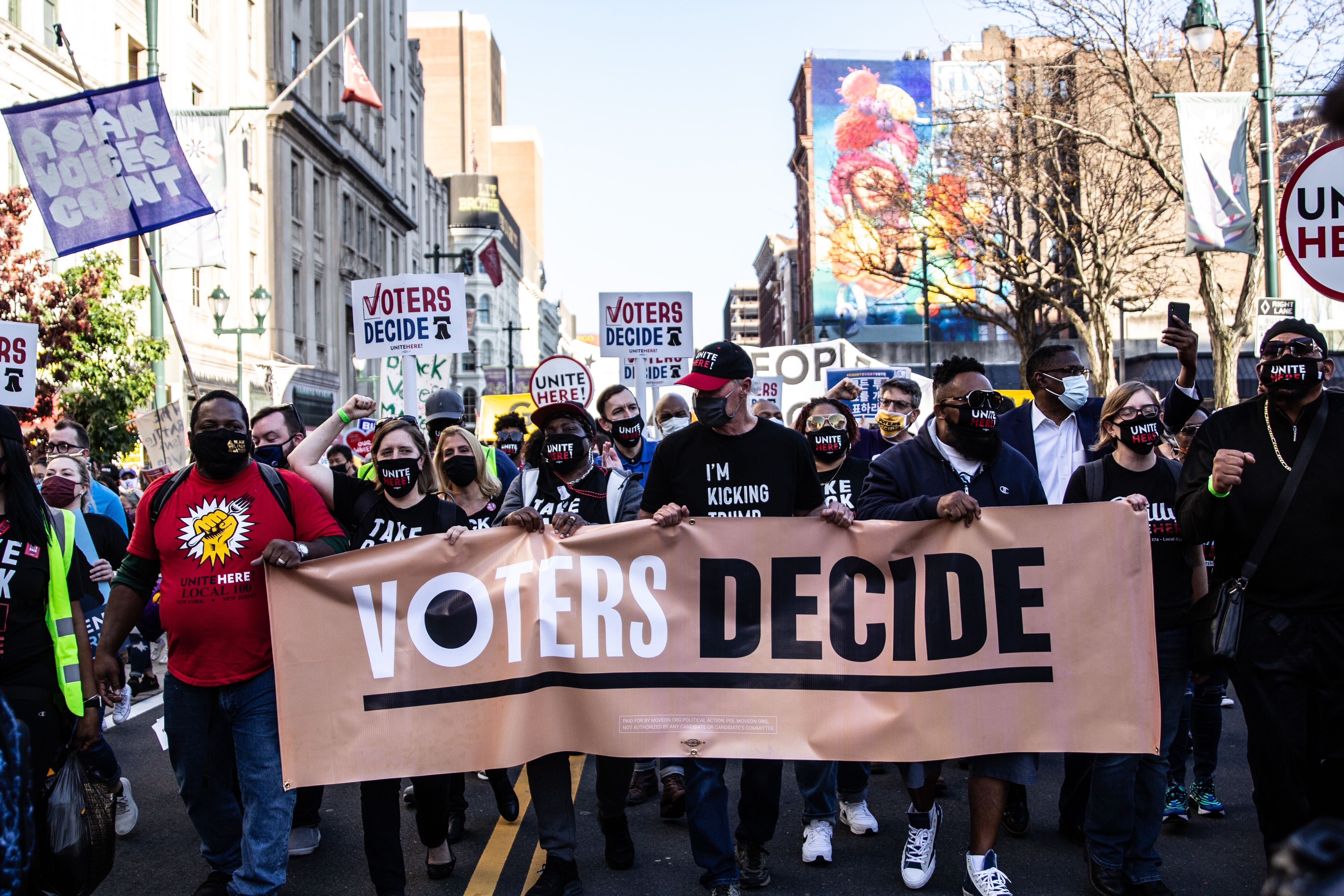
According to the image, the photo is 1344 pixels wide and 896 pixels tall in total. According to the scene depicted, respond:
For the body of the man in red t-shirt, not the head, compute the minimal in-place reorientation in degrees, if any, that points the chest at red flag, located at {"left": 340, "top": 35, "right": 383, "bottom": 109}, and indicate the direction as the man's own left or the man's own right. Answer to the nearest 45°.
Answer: approximately 180°

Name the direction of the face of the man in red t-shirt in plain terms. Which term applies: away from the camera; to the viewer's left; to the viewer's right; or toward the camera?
toward the camera

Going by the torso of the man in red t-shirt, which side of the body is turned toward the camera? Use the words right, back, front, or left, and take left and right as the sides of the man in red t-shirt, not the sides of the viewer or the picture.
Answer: front

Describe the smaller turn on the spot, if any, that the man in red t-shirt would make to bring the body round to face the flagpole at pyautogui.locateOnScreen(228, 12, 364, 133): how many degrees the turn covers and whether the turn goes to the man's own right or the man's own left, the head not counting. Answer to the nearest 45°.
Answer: approximately 180°

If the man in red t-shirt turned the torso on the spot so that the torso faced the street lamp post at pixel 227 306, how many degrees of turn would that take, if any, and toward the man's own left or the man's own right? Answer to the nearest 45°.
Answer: approximately 180°

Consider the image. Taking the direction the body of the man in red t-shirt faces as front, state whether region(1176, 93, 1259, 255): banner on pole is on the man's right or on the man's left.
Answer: on the man's left

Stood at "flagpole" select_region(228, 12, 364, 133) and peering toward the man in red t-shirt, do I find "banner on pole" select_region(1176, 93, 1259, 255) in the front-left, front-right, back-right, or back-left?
front-left
